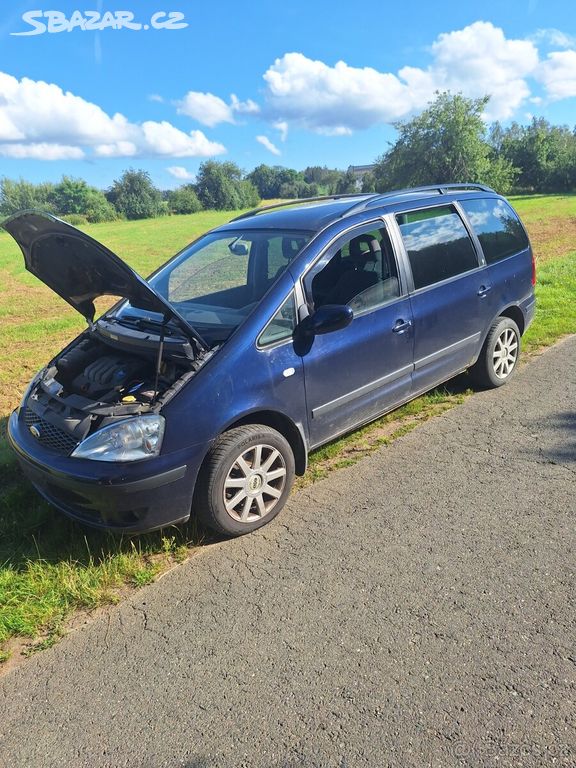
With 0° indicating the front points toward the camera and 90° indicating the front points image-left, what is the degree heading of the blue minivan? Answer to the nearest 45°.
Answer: approximately 45°
